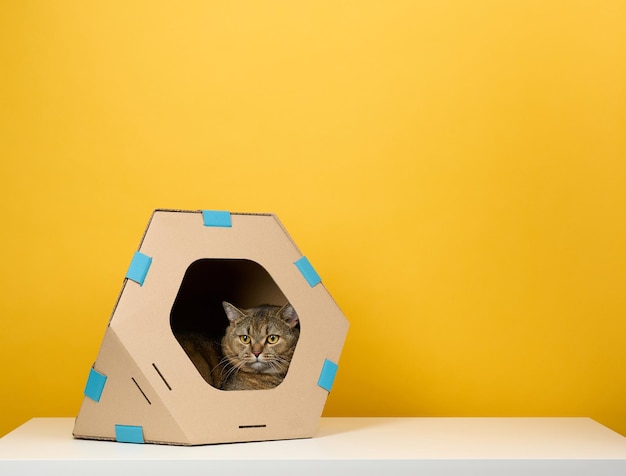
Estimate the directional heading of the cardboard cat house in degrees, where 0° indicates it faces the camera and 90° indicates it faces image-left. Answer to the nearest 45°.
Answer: approximately 0°
